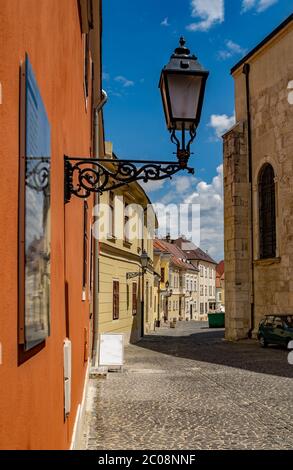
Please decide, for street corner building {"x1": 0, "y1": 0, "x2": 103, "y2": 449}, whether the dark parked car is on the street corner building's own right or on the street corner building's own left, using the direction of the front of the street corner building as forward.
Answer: on the street corner building's own left

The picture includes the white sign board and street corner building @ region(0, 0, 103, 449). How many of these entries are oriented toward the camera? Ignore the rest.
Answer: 1

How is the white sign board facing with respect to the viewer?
toward the camera

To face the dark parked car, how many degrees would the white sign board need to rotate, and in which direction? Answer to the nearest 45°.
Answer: approximately 135° to its left

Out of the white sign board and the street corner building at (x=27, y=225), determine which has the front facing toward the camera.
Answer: the white sign board

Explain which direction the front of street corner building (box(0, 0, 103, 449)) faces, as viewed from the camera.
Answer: facing to the right of the viewer

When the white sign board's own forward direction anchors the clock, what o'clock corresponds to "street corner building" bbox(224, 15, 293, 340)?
The street corner building is roughly at 7 o'clock from the white sign board.

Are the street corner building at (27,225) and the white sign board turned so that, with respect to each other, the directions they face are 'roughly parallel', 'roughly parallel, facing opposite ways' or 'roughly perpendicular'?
roughly perpendicular

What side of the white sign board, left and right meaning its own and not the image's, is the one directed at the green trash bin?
back
